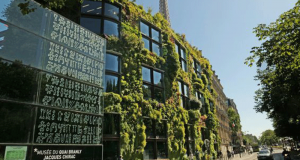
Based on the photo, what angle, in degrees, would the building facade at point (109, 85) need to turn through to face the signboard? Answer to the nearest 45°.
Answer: approximately 45° to its right

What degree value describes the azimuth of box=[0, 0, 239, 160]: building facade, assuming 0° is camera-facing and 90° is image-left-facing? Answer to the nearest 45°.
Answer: approximately 315°

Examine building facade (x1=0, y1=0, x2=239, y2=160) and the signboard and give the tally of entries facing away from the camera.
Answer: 0

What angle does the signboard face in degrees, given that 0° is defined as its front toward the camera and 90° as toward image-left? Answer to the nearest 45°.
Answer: approximately 0°
